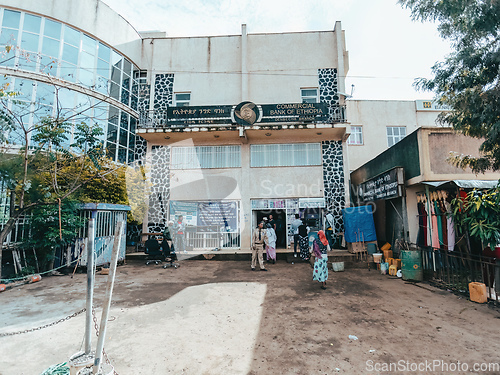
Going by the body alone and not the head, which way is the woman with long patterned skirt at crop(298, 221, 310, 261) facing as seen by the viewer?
away from the camera

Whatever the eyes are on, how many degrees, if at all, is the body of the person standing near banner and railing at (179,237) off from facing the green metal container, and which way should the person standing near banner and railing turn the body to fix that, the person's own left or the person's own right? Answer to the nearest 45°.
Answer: approximately 45° to the person's own left

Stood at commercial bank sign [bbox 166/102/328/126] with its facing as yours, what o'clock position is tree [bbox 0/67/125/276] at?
The tree is roughly at 2 o'clock from the commercial bank sign.

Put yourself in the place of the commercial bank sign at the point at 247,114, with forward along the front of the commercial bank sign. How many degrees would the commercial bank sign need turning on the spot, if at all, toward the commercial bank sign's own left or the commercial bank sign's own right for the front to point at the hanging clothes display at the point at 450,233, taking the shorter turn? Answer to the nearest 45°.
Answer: approximately 45° to the commercial bank sign's own left

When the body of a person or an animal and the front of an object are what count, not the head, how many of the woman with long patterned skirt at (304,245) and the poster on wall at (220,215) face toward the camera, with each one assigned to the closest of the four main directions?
1
